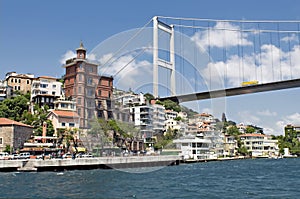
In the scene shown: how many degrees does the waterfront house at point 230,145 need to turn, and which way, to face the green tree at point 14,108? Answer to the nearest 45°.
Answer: approximately 45° to its right

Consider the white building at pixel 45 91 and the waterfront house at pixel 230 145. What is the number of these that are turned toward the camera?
2

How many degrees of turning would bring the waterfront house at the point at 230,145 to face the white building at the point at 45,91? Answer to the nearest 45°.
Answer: approximately 45° to its right

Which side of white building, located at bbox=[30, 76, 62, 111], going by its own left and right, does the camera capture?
front

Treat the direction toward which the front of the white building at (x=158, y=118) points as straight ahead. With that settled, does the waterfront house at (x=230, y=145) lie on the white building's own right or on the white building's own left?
on the white building's own left

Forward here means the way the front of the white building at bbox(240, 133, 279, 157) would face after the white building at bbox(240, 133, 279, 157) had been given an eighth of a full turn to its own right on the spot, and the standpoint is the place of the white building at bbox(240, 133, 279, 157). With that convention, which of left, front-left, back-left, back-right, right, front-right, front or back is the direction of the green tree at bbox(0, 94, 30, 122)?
front

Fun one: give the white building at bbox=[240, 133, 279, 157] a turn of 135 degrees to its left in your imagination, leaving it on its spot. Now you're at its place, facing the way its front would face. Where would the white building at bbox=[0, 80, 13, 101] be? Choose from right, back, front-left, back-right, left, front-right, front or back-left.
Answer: back

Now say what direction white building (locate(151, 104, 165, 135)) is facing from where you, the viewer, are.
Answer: facing the viewer and to the right of the viewer

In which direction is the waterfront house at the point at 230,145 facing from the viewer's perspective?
toward the camera

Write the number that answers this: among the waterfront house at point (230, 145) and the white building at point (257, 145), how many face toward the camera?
2
